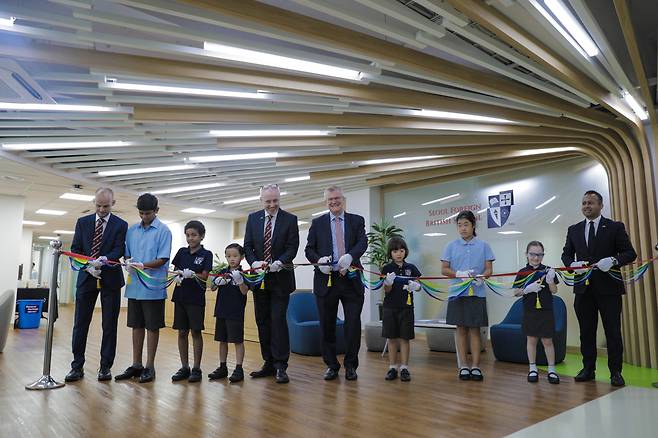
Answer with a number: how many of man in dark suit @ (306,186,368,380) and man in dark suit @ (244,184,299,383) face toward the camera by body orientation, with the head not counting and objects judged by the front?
2

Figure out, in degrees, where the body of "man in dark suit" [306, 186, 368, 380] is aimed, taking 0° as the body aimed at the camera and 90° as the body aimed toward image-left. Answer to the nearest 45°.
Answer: approximately 0°

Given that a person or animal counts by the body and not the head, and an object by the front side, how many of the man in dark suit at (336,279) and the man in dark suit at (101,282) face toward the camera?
2

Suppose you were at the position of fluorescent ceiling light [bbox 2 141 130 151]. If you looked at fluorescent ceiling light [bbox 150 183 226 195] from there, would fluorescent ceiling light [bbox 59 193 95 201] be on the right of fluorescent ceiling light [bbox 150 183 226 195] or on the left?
left

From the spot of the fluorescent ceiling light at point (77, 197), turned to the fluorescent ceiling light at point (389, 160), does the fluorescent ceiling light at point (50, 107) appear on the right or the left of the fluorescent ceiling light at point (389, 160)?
right

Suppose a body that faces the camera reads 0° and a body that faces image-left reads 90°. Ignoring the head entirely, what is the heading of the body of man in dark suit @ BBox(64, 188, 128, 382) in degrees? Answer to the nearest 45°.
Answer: approximately 0°

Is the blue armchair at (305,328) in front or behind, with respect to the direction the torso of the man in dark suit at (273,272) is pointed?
behind

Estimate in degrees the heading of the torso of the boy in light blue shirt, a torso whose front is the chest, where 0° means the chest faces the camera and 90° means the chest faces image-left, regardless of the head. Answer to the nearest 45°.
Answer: approximately 45°
